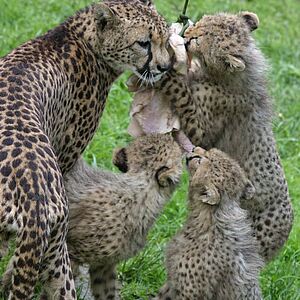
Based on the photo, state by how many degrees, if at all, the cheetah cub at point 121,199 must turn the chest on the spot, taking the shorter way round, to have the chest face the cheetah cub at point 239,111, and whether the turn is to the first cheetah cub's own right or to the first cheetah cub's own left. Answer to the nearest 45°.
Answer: approximately 45° to the first cheetah cub's own left

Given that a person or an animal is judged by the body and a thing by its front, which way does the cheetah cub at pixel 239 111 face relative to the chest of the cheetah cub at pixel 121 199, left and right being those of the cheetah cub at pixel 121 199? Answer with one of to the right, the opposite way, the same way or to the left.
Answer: the opposite way

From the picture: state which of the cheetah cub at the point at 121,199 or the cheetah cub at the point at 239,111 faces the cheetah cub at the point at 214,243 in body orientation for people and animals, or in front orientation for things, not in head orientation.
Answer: the cheetah cub at the point at 121,199

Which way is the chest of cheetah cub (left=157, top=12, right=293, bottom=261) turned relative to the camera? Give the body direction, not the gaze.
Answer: to the viewer's left

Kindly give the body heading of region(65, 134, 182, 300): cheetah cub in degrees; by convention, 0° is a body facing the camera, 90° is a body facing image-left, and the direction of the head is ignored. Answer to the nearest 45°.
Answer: approximately 270°

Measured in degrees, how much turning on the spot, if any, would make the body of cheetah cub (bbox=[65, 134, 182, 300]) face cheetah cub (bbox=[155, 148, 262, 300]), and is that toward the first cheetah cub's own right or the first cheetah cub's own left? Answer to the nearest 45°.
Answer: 0° — it already faces it

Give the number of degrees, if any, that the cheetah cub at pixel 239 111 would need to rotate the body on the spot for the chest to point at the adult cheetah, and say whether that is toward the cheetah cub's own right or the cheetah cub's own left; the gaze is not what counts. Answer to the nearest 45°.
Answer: approximately 45° to the cheetah cub's own left

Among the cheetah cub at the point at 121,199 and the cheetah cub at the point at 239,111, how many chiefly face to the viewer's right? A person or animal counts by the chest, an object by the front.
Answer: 1

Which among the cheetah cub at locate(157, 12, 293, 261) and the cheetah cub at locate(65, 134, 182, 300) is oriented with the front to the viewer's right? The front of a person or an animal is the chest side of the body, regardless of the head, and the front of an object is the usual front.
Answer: the cheetah cub at locate(65, 134, 182, 300)

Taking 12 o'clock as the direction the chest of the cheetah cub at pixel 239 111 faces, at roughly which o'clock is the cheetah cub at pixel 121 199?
the cheetah cub at pixel 121 199 is roughly at 10 o'clock from the cheetah cub at pixel 239 111.

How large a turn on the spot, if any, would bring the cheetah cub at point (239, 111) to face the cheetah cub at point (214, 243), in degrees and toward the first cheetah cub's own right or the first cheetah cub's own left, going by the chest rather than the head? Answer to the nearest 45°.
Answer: approximately 90° to the first cheetah cub's own left
